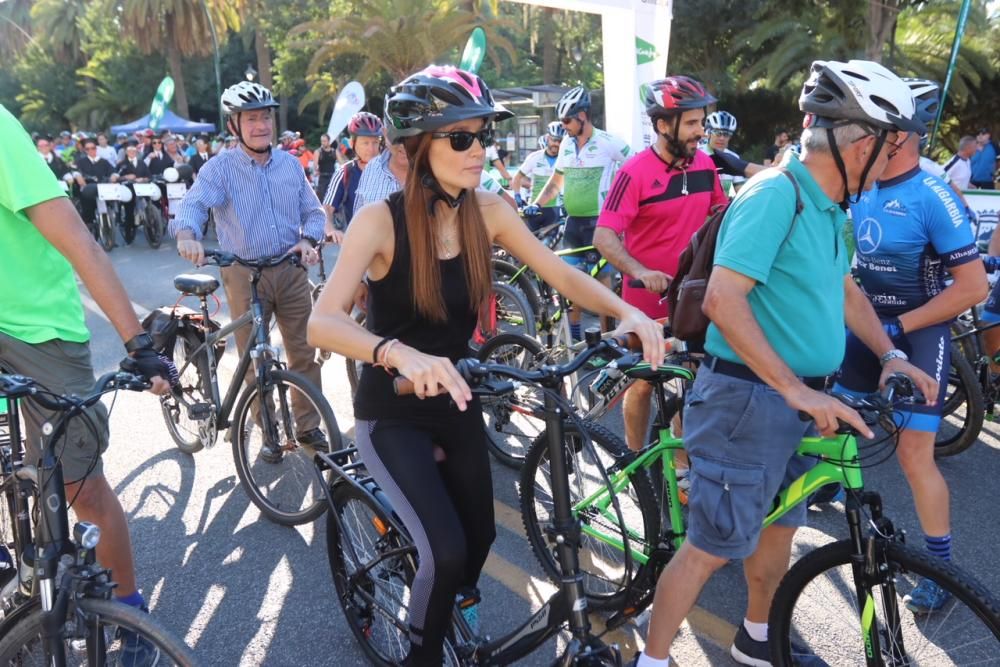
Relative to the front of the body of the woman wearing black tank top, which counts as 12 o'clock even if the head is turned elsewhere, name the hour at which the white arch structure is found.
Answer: The white arch structure is roughly at 8 o'clock from the woman wearing black tank top.

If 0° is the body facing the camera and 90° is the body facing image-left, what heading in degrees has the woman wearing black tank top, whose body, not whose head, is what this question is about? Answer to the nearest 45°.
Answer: approximately 315°

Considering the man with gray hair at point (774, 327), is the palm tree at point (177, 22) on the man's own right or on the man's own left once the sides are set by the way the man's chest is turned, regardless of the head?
on the man's own left

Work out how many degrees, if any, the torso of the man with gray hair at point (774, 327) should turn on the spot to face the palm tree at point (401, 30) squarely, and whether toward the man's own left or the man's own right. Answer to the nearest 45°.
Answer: approximately 135° to the man's own left

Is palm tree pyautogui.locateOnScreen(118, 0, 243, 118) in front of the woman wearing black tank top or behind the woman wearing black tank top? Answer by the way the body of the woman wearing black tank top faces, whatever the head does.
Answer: behind

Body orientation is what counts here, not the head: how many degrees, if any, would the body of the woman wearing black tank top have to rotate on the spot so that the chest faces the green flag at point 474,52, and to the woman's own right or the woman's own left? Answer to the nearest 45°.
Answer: approximately 135° to the woman's own left

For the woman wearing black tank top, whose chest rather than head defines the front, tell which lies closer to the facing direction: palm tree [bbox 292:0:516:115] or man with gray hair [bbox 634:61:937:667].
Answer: the man with gray hair

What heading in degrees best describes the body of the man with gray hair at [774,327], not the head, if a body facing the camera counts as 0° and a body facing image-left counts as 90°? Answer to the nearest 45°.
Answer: approximately 270°

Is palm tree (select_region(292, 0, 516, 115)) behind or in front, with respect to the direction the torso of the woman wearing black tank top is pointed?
behind

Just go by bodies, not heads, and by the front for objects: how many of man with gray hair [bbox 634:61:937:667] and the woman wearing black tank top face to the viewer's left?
0

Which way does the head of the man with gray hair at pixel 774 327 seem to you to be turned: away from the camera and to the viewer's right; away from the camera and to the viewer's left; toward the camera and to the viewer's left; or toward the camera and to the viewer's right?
away from the camera and to the viewer's right
